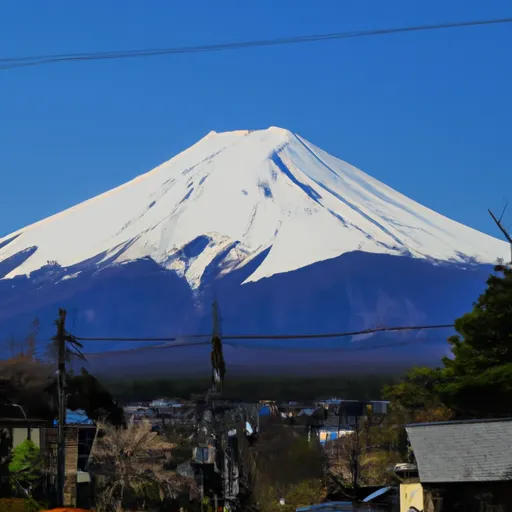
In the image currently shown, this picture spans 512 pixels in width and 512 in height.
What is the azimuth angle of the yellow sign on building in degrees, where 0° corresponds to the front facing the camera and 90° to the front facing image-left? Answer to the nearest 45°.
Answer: approximately 0°

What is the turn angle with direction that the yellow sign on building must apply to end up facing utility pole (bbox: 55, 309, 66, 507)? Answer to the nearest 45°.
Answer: approximately 90° to its right
